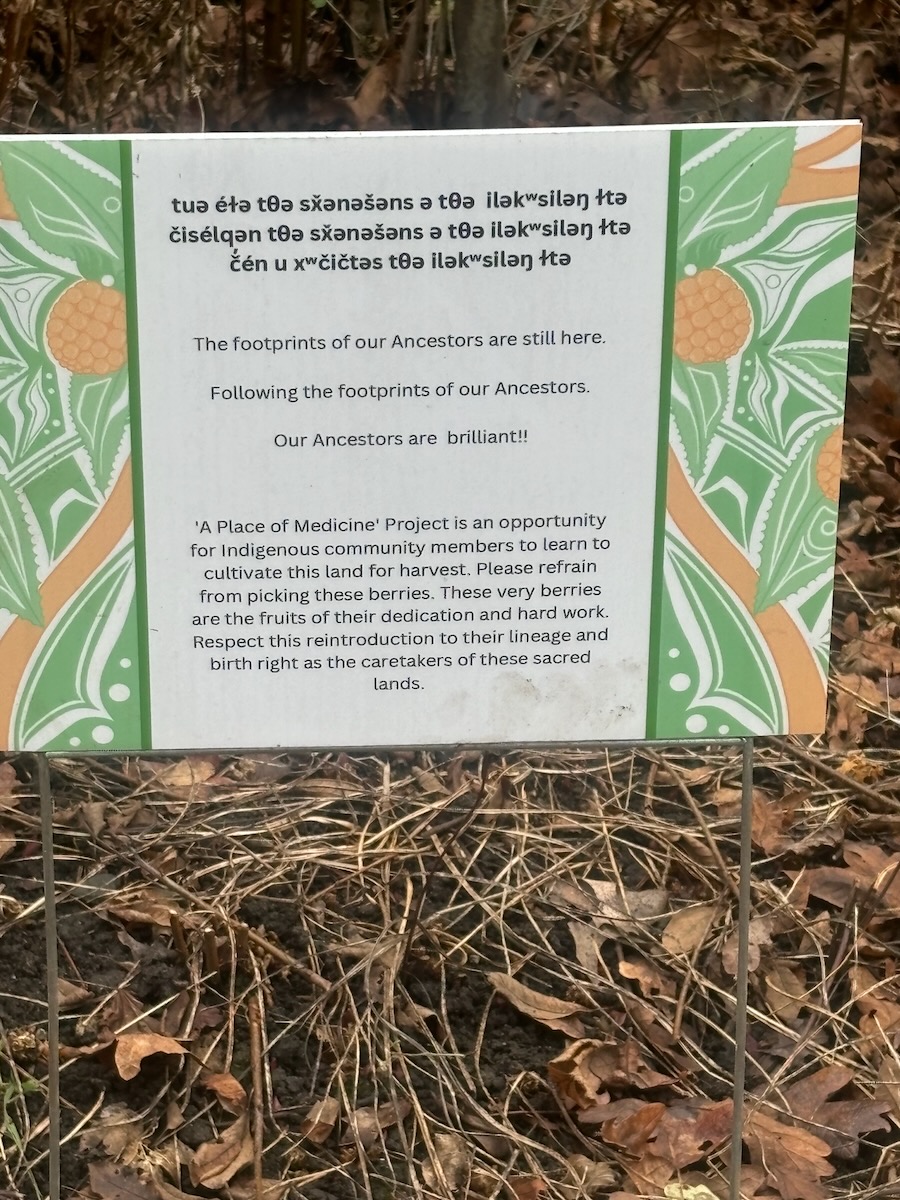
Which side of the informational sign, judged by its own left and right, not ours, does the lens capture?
front
